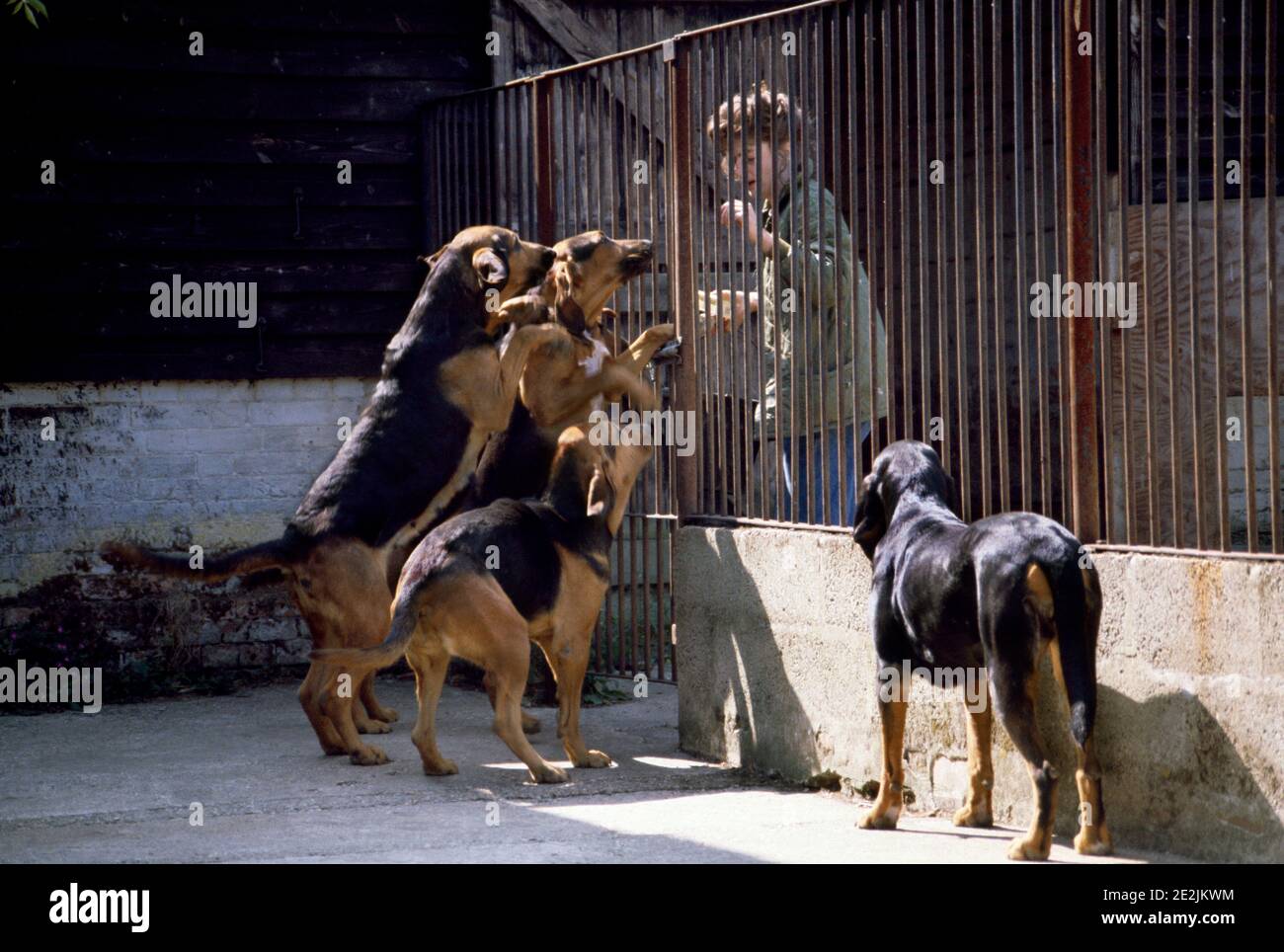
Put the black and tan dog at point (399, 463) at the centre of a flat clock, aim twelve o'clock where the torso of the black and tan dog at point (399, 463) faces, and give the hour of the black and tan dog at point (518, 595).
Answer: the black and tan dog at point (518, 595) is roughly at 2 o'clock from the black and tan dog at point (399, 463).

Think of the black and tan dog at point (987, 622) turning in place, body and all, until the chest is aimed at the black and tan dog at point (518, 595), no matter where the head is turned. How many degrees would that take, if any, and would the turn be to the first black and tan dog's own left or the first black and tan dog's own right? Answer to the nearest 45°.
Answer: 0° — it already faces it

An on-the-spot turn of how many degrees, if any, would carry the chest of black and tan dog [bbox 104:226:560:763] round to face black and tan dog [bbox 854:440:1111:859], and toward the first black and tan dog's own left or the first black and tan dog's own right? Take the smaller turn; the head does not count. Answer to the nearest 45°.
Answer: approximately 45° to the first black and tan dog's own right

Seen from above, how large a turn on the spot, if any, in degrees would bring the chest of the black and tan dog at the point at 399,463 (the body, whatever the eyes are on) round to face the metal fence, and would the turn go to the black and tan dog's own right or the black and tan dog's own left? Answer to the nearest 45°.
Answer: approximately 45° to the black and tan dog's own right

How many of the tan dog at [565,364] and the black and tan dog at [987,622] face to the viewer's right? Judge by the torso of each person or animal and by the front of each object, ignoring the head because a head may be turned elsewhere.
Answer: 1

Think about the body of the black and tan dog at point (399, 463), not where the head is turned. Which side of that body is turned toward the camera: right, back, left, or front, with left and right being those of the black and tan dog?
right

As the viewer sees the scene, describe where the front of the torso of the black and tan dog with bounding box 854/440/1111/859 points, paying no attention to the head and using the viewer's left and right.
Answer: facing away from the viewer and to the left of the viewer

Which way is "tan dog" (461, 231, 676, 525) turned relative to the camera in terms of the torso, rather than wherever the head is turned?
to the viewer's right

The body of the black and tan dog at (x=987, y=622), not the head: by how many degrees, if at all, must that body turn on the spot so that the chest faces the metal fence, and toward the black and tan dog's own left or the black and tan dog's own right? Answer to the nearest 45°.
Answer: approximately 45° to the black and tan dog's own right
